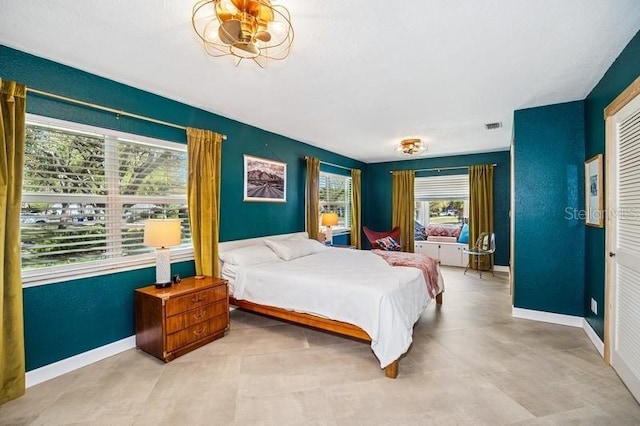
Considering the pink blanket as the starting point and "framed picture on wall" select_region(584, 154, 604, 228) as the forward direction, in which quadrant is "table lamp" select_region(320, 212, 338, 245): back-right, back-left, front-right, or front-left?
back-left

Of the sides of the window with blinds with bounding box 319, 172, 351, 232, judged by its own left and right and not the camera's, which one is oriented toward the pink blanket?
front

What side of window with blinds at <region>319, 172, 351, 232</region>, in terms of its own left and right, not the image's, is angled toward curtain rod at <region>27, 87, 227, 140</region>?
right

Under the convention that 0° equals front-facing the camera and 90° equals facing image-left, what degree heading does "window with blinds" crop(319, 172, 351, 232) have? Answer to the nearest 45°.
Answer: approximately 315°

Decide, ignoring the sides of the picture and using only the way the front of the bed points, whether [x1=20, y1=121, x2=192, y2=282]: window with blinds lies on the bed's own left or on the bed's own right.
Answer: on the bed's own right

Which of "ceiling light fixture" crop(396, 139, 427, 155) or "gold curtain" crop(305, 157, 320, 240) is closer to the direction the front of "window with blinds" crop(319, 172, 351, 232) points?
the ceiling light fixture

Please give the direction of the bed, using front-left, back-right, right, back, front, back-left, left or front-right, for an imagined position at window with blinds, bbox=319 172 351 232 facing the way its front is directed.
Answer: front-right

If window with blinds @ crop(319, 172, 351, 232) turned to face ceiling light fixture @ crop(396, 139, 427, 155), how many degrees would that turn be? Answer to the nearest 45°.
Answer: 0° — it already faces it

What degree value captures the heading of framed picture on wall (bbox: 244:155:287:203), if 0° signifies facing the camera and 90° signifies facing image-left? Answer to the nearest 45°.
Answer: approximately 315°

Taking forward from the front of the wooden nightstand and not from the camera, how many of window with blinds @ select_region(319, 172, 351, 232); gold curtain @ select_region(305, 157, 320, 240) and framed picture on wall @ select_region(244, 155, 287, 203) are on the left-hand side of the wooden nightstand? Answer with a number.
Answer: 3
